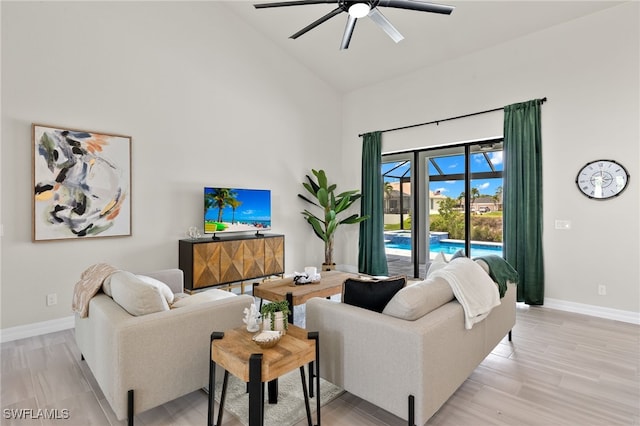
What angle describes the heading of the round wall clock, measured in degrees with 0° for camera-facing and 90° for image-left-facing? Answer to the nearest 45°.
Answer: approximately 0°

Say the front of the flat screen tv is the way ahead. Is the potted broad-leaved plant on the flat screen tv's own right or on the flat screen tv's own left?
on the flat screen tv's own left

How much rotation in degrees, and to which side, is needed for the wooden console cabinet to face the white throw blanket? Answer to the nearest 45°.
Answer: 0° — it already faces it

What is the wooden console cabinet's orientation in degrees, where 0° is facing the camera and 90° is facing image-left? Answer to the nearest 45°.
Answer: approximately 315°

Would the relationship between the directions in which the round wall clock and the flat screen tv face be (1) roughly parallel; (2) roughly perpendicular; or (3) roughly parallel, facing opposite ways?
roughly perpendicular

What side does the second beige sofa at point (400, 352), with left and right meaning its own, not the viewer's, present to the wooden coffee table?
front

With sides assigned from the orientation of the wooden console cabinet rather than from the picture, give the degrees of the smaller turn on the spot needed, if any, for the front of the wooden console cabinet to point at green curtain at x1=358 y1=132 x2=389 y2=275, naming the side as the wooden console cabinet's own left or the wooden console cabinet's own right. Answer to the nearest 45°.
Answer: approximately 45° to the wooden console cabinet's own left

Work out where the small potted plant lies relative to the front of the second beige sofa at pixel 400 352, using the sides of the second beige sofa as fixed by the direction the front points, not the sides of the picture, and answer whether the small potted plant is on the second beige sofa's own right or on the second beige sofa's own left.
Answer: on the second beige sofa's own left

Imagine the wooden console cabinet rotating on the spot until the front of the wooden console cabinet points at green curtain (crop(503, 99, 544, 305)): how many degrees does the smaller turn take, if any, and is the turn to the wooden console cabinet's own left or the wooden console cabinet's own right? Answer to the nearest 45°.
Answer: approximately 45° to the wooden console cabinet's own left

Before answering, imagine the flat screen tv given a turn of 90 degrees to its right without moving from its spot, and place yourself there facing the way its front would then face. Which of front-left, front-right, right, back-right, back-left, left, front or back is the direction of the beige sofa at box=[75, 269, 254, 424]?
front-left

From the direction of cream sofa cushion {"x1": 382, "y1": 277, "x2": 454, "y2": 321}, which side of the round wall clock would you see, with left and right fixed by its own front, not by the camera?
front

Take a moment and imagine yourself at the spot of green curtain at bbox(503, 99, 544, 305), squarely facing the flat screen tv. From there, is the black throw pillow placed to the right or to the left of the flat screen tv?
left
